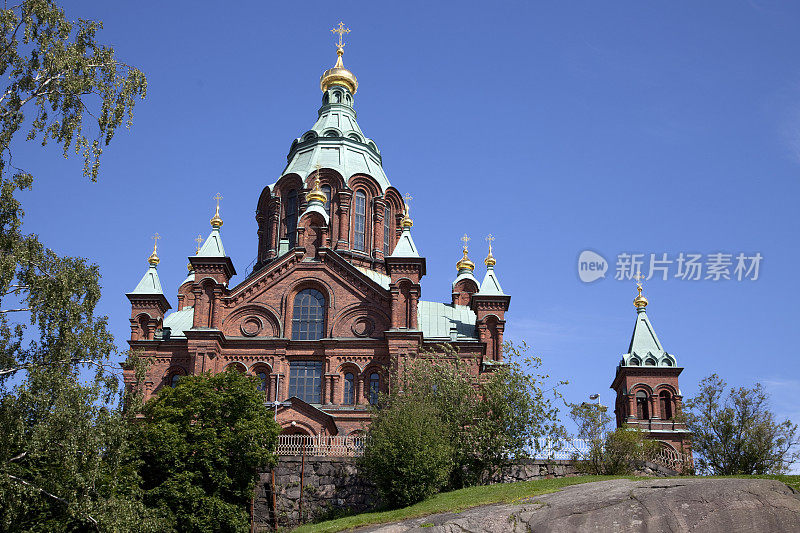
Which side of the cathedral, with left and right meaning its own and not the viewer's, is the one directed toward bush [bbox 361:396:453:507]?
front

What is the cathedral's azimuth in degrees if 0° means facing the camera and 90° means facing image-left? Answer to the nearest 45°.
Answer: approximately 0°

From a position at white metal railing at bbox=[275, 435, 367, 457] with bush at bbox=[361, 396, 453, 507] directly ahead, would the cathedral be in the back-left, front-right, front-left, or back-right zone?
back-left

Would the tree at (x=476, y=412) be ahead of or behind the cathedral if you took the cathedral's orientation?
ahead

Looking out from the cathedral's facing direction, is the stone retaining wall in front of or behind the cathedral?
in front

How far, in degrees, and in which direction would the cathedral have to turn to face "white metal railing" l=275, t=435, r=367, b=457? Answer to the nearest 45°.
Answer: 0° — it already faces it
